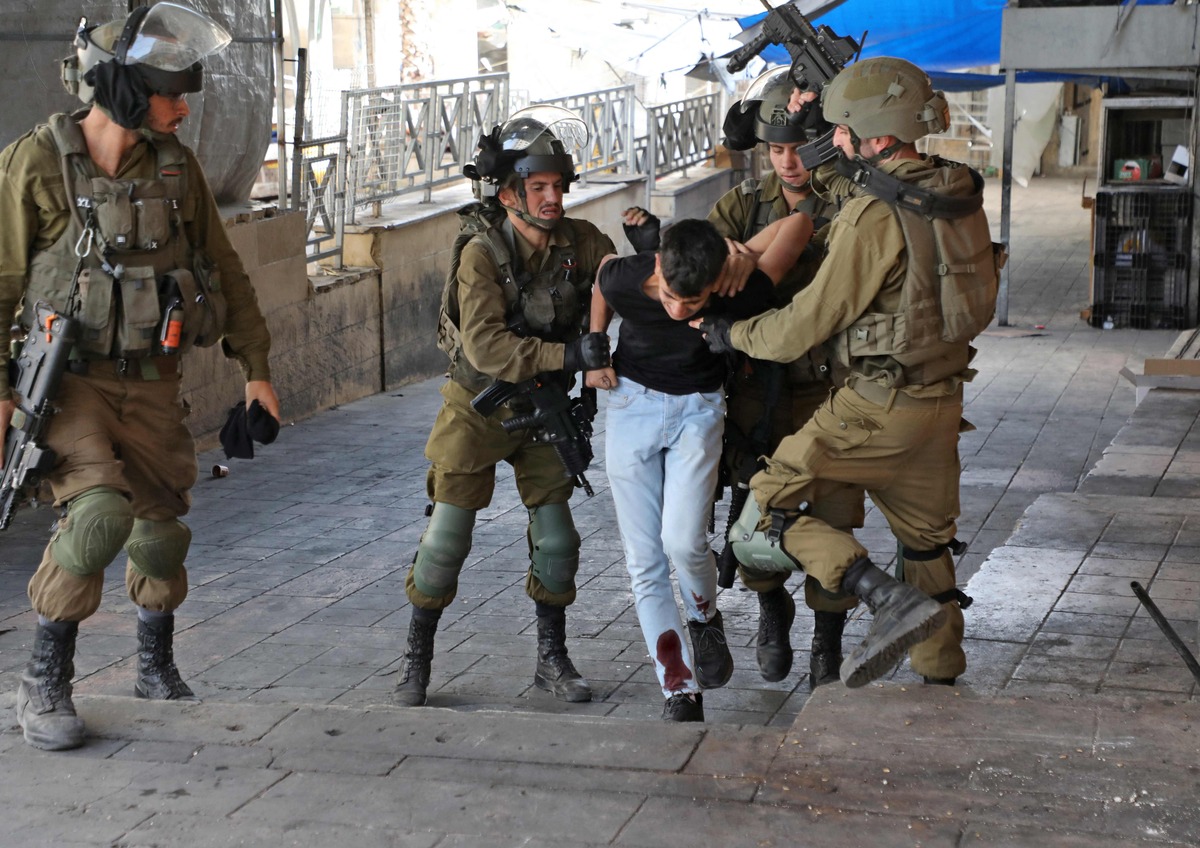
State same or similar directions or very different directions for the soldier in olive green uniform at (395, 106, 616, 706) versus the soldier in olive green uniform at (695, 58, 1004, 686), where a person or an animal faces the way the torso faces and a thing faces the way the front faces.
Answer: very different directions

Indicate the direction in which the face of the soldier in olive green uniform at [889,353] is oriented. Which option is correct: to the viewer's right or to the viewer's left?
to the viewer's left

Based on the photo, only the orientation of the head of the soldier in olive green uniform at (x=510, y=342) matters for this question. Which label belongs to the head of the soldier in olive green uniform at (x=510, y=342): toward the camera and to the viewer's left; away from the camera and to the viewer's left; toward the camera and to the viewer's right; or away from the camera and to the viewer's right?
toward the camera and to the viewer's right

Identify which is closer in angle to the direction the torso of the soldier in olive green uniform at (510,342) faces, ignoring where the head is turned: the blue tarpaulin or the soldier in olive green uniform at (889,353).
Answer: the soldier in olive green uniform at (889,353)

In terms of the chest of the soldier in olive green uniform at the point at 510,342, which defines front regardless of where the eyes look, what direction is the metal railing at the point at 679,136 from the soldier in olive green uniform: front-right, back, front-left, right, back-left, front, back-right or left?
back-left

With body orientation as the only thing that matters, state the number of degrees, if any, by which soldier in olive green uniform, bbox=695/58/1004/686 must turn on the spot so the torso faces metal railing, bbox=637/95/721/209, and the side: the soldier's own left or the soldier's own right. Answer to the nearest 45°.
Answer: approximately 45° to the soldier's own right

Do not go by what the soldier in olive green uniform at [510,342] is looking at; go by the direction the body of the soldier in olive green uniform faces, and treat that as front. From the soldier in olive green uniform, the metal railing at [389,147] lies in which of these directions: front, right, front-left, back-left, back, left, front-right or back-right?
back-left

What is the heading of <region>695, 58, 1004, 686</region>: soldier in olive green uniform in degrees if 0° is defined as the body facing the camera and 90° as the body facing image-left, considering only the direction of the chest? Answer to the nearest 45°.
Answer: approximately 135°

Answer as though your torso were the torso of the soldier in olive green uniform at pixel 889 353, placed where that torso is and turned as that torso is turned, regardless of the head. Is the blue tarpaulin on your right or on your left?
on your right

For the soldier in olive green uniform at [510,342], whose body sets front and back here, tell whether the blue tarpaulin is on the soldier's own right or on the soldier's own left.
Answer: on the soldier's own left

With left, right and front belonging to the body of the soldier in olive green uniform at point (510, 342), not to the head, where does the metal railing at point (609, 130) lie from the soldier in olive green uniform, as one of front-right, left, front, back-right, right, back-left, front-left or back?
back-left

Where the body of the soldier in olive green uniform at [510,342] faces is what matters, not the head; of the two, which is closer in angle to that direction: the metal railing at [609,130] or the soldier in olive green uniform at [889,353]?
the soldier in olive green uniform at [889,353]

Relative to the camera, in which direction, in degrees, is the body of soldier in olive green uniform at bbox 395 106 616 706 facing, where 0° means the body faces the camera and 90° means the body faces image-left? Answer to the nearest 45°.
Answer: approximately 315°

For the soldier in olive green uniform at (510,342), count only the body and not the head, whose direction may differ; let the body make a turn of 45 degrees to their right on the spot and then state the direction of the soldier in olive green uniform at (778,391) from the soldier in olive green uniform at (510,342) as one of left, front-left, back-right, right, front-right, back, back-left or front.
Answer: left
